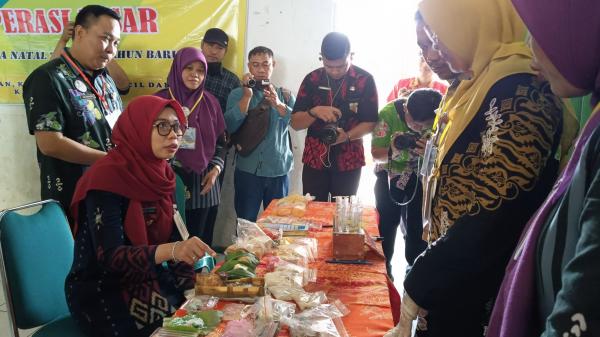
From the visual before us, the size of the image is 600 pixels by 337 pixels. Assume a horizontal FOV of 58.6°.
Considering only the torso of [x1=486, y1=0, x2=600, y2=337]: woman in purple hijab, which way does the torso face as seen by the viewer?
to the viewer's left

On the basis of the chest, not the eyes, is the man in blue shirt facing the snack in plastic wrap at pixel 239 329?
yes

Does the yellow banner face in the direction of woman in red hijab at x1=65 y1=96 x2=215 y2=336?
yes

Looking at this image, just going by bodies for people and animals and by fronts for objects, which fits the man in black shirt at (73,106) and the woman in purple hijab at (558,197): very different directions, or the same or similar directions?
very different directions

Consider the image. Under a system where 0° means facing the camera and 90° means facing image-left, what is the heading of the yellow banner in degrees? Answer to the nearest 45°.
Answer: approximately 0°

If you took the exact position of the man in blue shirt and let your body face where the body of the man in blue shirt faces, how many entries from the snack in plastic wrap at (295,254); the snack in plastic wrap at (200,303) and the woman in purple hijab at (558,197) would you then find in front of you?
3

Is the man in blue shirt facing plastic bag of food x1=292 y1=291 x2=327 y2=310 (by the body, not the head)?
yes

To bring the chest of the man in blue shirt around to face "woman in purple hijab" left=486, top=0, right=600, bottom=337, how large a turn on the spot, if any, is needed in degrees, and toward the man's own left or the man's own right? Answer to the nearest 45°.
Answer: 0° — they already face them

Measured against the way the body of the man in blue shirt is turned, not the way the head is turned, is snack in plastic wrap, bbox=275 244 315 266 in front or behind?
in front

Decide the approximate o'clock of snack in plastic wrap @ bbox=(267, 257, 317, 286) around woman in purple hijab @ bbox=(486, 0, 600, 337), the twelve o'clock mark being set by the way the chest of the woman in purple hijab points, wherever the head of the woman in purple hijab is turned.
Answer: The snack in plastic wrap is roughly at 1 o'clock from the woman in purple hijab.

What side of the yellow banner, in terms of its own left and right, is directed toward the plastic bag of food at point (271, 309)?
front

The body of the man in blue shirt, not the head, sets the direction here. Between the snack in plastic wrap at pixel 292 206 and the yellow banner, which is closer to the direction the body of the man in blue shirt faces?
the snack in plastic wrap
